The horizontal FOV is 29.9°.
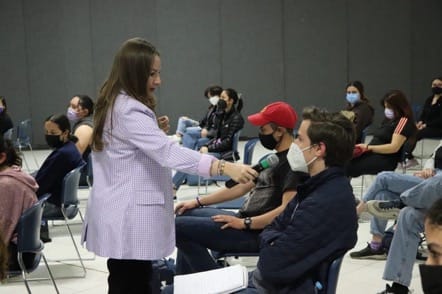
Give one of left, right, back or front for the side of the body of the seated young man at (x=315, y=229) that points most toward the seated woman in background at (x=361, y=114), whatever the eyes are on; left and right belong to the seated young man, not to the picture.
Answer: right

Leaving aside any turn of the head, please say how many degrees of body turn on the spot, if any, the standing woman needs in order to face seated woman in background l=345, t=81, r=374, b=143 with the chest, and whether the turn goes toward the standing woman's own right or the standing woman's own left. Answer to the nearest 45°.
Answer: approximately 45° to the standing woman's own left

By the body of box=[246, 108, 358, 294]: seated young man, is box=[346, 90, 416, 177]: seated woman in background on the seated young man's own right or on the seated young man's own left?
on the seated young man's own right

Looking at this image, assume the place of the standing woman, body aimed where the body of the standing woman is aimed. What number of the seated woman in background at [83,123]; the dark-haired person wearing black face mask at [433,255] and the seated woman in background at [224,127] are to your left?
2

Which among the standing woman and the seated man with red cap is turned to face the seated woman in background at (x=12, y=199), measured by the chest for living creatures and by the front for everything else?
the seated man with red cap

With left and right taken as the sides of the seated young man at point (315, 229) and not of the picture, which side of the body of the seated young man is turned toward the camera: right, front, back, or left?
left

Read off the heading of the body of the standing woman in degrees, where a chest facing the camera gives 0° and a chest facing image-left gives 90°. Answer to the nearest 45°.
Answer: approximately 270°
